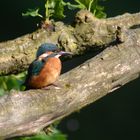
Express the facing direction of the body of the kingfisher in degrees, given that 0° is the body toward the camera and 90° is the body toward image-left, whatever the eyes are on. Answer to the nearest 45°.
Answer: approximately 315°
